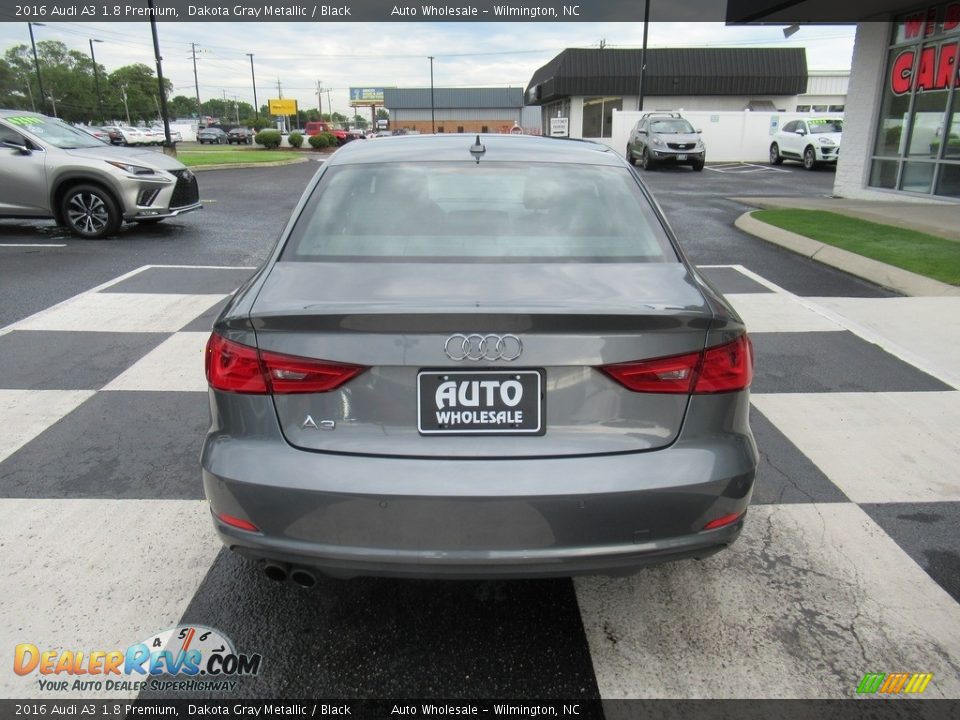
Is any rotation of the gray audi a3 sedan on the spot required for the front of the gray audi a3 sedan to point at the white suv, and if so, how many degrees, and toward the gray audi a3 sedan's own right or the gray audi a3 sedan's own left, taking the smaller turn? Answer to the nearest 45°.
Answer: approximately 45° to the gray audi a3 sedan's own right

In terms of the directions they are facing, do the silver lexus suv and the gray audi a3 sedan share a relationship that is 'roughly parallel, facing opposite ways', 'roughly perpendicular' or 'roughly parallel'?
roughly perpendicular

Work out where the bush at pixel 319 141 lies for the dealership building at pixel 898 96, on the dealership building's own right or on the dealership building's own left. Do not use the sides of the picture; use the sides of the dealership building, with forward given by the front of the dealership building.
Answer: on the dealership building's own right

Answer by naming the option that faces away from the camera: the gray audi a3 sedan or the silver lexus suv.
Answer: the gray audi a3 sedan

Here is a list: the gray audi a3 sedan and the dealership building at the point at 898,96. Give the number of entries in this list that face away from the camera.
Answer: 1

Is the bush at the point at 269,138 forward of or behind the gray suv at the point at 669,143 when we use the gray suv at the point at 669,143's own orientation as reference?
behind

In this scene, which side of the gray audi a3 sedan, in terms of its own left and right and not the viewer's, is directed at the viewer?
back

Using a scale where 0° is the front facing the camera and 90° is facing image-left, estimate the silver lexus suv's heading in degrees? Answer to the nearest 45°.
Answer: approximately 315°

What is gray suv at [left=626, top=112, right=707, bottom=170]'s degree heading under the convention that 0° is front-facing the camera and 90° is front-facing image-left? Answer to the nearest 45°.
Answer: approximately 315°

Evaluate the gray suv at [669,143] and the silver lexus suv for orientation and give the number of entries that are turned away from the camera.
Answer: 0

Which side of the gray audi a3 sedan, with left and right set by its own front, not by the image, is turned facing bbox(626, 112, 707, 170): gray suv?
front

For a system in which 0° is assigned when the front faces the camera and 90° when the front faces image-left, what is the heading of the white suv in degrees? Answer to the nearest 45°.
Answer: approximately 315°

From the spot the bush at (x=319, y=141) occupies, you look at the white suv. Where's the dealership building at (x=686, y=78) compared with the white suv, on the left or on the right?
left

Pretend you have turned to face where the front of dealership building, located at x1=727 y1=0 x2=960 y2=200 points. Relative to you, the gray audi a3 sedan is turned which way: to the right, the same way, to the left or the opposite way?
to the right

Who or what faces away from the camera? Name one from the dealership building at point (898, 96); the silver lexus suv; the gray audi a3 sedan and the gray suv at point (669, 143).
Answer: the gray audi a3 sedan

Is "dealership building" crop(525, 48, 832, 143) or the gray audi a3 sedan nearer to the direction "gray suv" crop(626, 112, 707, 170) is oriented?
the gray audi a3 sedan
